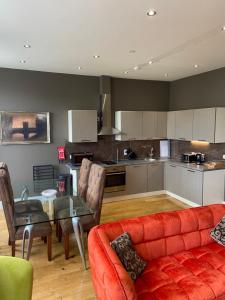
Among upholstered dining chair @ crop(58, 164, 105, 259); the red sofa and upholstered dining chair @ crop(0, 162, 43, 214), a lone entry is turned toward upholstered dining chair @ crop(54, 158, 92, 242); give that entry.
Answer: upholstered dining chair @ crop(0, 162, 43, 214)

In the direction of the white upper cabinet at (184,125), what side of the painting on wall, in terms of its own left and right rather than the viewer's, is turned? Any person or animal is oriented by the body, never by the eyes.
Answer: left

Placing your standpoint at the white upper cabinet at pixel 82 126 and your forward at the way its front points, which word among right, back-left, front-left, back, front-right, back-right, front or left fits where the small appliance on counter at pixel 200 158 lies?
left

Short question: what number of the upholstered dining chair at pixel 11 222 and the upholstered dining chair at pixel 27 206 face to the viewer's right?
2

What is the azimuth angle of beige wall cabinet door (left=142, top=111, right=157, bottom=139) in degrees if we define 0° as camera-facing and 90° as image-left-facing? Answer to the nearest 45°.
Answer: approximately 0°

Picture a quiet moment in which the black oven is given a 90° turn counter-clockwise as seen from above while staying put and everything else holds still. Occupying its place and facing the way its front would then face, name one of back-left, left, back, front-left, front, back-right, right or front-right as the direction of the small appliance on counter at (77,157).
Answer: back

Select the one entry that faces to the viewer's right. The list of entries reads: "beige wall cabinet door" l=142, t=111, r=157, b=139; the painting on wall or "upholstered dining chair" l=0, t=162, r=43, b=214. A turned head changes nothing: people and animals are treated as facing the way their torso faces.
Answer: the upholstered dining chair

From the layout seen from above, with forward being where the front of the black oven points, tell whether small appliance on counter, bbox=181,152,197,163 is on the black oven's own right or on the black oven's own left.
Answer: on the black oven's own left

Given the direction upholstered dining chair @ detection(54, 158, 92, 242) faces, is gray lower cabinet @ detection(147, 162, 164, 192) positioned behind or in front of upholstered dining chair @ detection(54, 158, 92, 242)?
behind

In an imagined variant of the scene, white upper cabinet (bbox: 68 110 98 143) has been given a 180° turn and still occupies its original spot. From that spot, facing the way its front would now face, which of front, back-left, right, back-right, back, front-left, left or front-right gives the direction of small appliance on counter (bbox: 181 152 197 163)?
right

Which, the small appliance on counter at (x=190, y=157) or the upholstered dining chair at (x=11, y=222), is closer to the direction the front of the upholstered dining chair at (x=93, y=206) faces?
the upholstered dining chair
